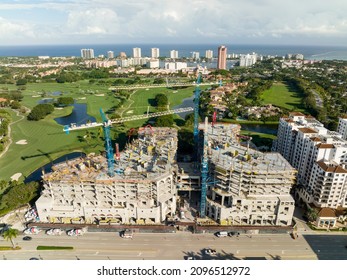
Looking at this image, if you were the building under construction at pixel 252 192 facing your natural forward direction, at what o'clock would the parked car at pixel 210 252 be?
The parked car is roughly at 1 o'clock from the building under construction.

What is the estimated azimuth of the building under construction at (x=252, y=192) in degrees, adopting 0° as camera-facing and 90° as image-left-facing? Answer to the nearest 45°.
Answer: approximately 0°

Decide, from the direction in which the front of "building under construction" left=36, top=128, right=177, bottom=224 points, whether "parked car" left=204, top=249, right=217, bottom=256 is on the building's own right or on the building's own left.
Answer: on the building's own left

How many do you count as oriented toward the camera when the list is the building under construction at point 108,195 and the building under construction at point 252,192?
2

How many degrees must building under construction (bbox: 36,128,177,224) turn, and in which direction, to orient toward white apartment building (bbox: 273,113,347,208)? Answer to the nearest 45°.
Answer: approximately 90° to its left

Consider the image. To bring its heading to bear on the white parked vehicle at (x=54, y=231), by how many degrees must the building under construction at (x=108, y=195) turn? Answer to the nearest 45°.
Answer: approximately 90° to its right

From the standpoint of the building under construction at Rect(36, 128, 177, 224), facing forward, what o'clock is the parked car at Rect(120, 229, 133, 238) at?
The parked car is roughly at 11 o'clock from the building under construction.

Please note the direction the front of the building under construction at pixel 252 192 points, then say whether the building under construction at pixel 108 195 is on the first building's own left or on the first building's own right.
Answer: on the first building's own right

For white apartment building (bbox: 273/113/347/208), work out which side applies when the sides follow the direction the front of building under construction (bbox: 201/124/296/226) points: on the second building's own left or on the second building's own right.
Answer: on the second building's own left
